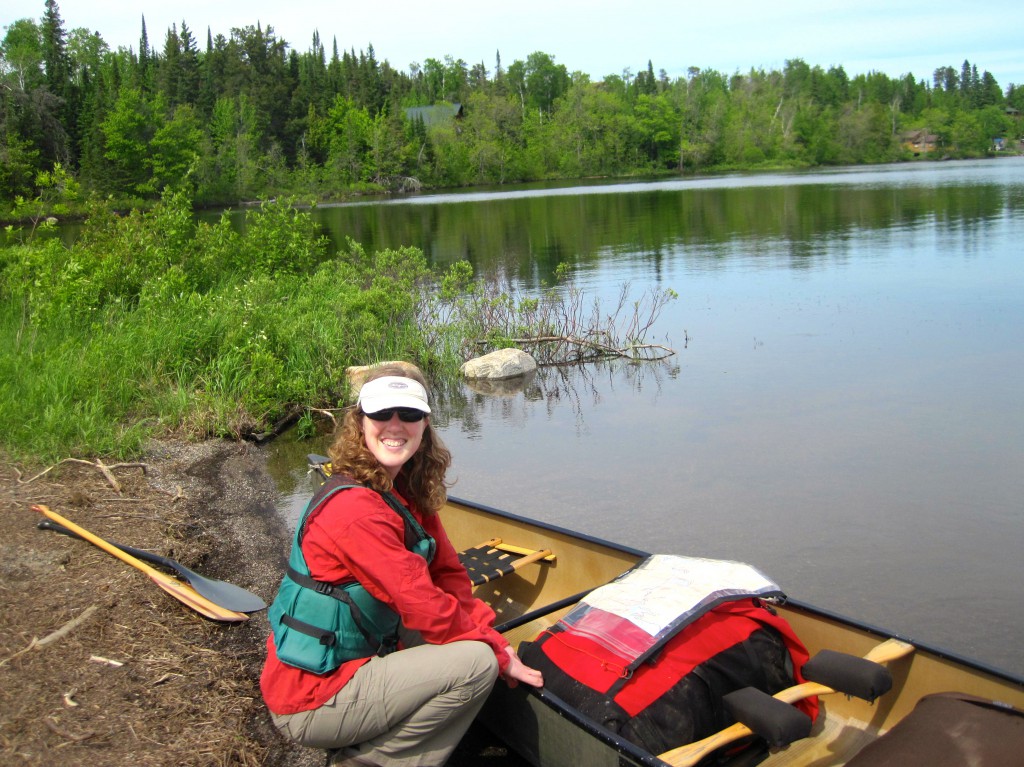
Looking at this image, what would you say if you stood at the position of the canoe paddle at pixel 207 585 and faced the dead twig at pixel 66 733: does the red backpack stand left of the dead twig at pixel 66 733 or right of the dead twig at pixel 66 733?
left

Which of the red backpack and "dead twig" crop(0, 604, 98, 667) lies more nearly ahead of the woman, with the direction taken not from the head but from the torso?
the red backpack

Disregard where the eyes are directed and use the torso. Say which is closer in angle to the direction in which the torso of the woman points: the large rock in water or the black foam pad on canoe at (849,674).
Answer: the black foam pad on canoe

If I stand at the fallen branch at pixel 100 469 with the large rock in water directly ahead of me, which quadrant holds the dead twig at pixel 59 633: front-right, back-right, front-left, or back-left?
back-right

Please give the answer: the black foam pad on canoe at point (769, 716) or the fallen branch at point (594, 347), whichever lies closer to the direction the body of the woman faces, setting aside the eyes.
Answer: the black foam pad on canoe

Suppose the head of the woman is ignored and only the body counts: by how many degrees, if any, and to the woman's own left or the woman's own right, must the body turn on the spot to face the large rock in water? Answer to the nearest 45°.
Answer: approximately 90° to the woman's own left

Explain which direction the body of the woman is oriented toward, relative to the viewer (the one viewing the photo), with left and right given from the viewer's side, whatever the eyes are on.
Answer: facing to the right of the viewer
